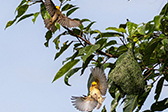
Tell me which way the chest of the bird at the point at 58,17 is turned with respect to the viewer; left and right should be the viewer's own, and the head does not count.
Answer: facing away from the viewer and to the right of the viewer
